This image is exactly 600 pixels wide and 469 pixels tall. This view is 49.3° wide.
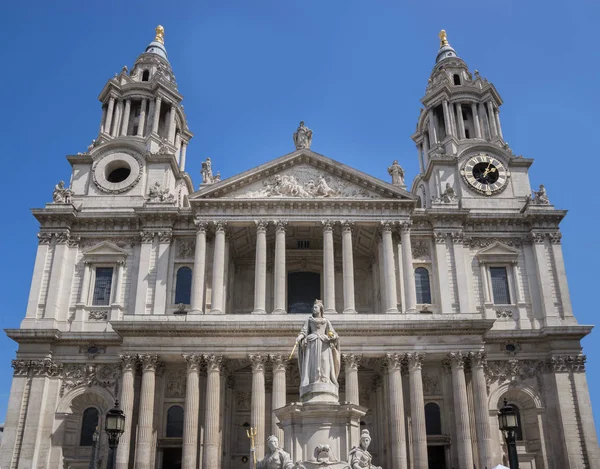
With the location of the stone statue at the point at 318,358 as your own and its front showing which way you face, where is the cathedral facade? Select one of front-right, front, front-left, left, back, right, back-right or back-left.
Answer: back

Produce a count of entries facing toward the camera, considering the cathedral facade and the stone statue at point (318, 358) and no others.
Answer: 2

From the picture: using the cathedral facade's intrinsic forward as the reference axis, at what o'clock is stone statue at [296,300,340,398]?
The stone statue is roughly at 12 o'clock from the cathedral facade.

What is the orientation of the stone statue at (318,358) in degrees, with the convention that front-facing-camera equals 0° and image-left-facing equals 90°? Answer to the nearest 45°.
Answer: approximately 0°
